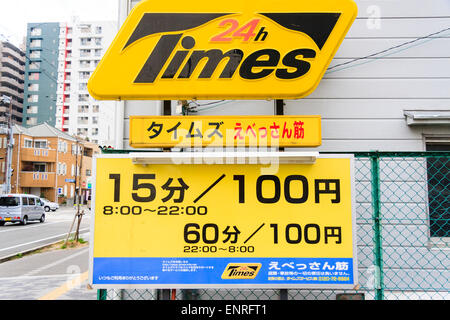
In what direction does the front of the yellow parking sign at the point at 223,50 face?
toward the camera

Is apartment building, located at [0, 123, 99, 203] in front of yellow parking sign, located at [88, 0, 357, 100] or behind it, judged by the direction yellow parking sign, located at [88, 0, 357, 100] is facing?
behind

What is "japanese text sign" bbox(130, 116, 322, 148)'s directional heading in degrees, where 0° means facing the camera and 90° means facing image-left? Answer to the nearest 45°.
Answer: approximately 0°

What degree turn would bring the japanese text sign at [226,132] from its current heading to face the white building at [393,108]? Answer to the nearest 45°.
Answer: approximately 135° to its left

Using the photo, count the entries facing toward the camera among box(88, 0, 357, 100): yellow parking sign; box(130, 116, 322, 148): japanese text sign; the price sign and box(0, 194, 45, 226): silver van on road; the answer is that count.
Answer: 3

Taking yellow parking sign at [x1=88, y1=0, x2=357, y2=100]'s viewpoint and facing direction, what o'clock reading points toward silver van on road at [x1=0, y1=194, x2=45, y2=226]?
The silver van on road is roughly at 5 o'clock from the yellow parking sign.

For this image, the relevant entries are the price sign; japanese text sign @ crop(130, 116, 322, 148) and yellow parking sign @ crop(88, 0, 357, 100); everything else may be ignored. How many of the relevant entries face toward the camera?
3
